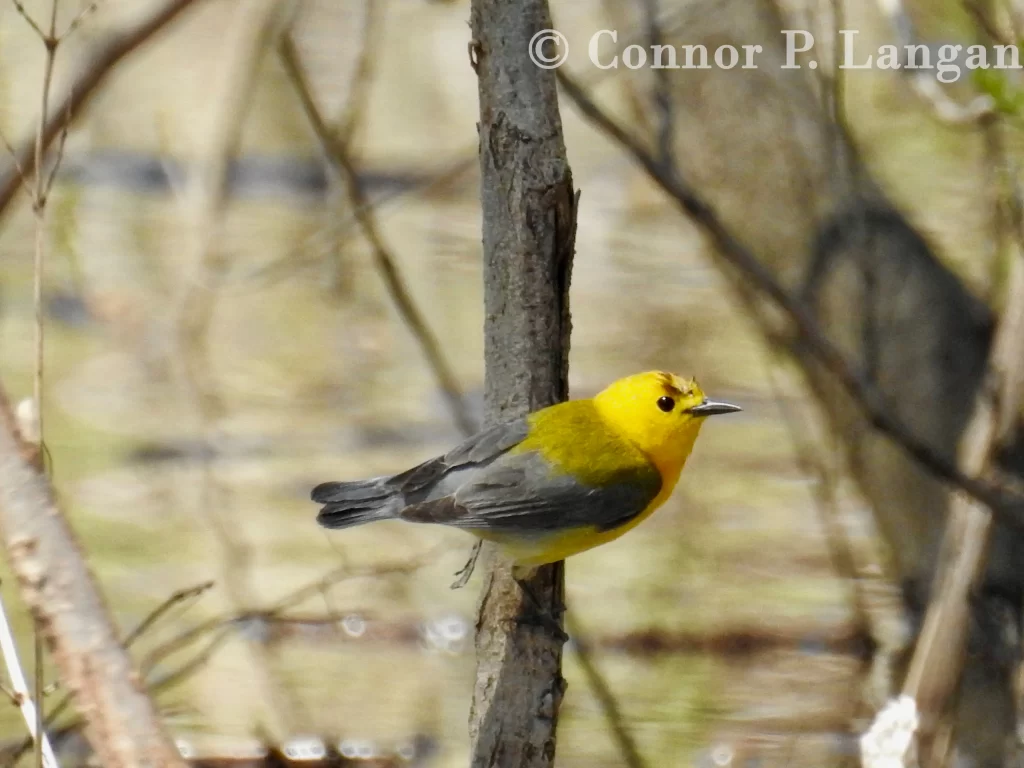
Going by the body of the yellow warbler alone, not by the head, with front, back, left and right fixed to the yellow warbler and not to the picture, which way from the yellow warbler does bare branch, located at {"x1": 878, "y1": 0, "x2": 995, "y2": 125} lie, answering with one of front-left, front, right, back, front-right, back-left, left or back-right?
front-left

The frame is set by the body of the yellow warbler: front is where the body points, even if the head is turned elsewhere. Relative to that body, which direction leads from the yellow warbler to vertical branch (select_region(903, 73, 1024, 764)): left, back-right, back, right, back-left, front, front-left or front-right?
front-left

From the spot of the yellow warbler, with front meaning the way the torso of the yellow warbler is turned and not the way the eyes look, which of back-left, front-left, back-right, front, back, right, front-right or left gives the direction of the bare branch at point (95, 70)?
back-left

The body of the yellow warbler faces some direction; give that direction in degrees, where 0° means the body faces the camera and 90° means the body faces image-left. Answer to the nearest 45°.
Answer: approximately 270°

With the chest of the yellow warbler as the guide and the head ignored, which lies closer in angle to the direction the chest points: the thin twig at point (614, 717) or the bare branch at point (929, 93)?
the bare branch

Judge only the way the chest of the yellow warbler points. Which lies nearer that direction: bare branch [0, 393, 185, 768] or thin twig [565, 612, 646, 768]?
the thin twig

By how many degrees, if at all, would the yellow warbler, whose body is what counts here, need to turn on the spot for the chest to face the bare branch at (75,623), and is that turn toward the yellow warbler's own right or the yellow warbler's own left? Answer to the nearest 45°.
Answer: approximately 135° to the yellow warbler's own right
